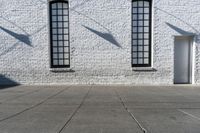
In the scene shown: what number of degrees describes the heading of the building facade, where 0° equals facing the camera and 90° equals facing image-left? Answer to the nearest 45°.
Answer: approximately 0°
